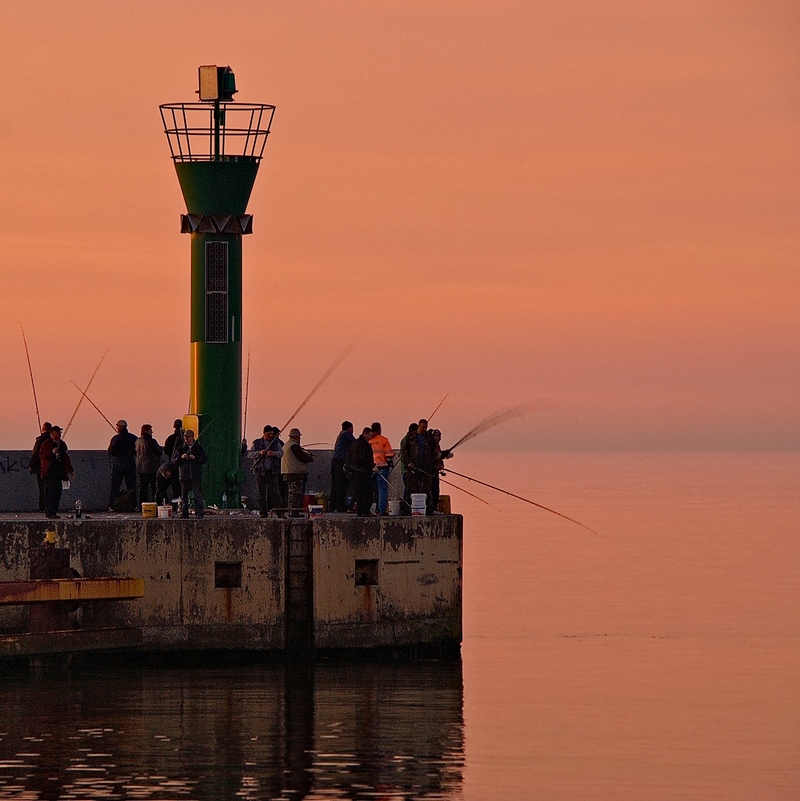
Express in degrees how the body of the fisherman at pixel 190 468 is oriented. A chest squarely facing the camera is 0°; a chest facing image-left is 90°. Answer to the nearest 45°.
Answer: approximately 0°

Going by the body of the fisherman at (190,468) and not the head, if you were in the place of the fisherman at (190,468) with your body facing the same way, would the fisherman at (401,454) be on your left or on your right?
on your left

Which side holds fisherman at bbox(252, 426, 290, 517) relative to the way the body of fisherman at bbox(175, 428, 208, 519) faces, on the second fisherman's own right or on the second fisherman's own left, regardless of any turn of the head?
on the second fisherman's own left

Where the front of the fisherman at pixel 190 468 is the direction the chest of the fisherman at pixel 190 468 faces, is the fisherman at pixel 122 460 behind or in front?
behind

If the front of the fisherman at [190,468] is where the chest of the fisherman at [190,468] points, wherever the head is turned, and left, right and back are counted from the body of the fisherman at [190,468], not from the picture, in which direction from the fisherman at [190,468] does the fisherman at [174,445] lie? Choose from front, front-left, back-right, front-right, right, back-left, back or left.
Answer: back

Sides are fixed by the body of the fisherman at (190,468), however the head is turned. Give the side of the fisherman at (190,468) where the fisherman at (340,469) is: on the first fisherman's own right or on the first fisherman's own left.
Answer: on the first fisherman's own left

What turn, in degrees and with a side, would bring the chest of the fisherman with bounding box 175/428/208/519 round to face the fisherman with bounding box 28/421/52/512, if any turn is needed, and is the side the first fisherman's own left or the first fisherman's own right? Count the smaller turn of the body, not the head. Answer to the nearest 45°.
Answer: approximately 90° to the first fisherman's own right
